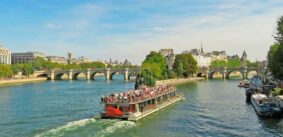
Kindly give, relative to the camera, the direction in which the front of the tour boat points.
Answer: facing away from the viewer and to the right of the viewer

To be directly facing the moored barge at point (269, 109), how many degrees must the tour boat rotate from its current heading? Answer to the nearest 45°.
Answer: approximately 45° to its right
